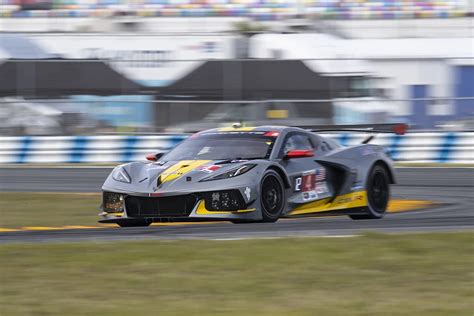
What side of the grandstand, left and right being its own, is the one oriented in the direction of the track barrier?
front

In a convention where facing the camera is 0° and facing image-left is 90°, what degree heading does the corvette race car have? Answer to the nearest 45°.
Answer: approximately 45°

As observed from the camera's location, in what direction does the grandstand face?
facing the viewer

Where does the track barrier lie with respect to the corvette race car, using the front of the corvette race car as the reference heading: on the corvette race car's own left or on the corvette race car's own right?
on the corvette race car's own right

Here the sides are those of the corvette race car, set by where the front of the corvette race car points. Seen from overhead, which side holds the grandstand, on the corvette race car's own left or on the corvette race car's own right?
on the corvette race car's own right

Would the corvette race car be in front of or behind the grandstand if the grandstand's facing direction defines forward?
in front

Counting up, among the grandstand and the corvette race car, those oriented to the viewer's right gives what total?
0
